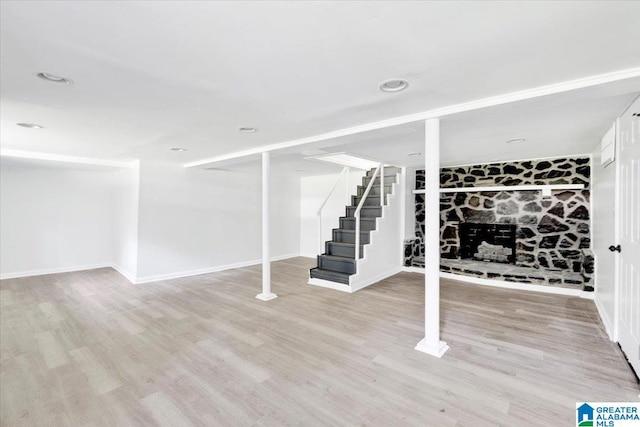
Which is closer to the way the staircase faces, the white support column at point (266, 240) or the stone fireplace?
the white support column

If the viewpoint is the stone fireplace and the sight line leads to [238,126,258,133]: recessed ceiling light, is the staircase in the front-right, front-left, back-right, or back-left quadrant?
front-right

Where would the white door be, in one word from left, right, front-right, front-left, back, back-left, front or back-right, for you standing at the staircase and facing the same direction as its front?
left

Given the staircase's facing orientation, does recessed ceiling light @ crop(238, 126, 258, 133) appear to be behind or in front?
in front

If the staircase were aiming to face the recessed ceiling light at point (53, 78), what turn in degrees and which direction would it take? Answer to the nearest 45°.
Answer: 0° — it already faces it

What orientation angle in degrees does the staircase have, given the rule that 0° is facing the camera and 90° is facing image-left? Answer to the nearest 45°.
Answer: approximately 45°

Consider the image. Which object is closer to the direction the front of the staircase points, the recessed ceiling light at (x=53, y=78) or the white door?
the recessed ceiling light

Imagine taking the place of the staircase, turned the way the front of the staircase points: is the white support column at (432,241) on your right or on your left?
on your left

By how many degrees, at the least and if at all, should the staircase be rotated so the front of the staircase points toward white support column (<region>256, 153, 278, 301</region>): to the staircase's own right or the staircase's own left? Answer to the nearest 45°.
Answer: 0° — it already faces it

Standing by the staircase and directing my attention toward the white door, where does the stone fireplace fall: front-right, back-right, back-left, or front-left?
front-left

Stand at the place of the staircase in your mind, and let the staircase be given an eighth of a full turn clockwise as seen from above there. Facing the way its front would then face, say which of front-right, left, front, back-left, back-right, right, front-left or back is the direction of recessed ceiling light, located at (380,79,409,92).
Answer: left

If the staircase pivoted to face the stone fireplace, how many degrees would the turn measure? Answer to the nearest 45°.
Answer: approximately 135° to its left
